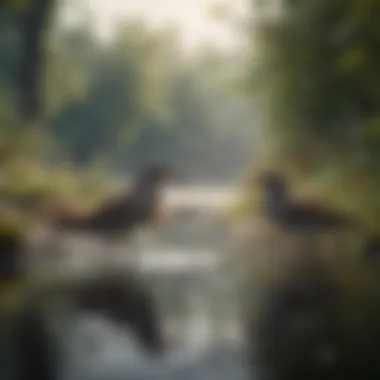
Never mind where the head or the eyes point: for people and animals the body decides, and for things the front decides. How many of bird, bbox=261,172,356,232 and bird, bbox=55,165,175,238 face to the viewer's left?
1

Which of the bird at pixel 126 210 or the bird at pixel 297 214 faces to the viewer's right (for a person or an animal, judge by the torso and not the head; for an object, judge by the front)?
the bird at pixel 126 210

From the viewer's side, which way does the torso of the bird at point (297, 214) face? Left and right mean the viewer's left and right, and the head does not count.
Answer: facing to the left of the viewer

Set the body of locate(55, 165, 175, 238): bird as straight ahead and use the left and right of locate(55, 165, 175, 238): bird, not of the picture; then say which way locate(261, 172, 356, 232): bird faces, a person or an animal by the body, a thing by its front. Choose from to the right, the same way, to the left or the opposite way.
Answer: the opposite way

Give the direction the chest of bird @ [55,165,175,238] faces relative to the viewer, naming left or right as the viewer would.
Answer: facing to the right of the viewer
